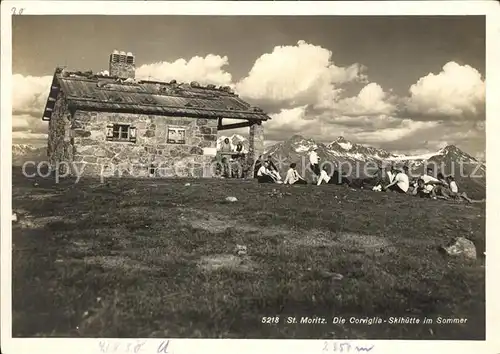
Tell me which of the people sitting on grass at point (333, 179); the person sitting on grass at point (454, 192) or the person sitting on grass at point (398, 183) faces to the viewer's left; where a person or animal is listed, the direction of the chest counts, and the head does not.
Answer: the person sitting on grass at point (398, 183)

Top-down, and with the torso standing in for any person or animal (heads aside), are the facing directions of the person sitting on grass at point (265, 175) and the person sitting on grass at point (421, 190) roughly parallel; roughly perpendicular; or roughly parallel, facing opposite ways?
roughly perpendicular

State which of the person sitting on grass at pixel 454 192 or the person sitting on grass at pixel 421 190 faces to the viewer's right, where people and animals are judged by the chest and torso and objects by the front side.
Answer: the person sitting on grass at pixel 454 192

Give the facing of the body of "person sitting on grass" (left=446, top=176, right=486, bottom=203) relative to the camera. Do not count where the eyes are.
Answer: to the viewer's right

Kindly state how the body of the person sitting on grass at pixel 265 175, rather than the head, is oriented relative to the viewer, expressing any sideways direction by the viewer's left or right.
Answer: facing to the right of the viewer

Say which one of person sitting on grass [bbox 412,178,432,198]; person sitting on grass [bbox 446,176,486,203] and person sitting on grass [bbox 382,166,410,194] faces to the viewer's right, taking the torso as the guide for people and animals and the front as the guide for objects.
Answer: person sitting on grass [bbox 446,176,486,203]

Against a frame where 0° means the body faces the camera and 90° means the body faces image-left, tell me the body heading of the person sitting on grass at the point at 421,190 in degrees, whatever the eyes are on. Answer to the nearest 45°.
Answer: approximately 0°
